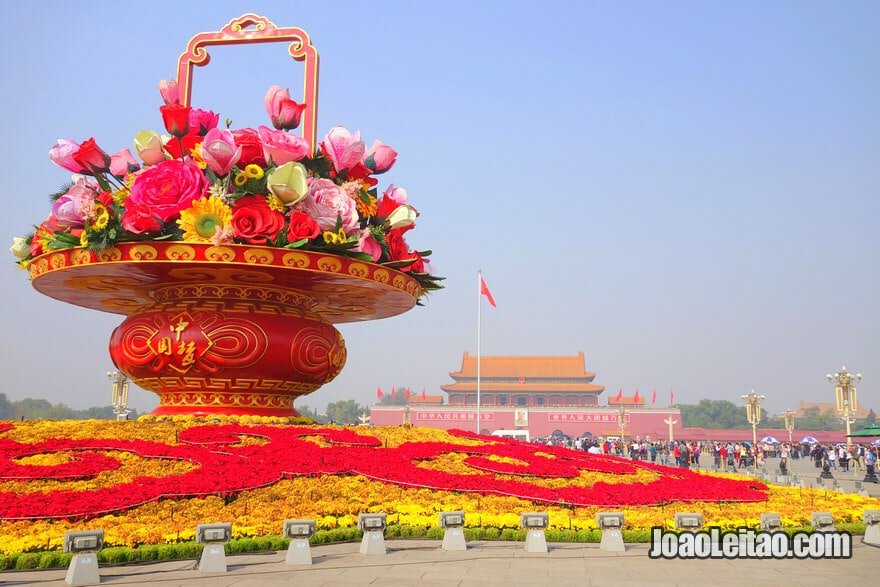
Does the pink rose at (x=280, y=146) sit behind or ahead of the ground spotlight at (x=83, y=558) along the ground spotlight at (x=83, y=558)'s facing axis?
ahead

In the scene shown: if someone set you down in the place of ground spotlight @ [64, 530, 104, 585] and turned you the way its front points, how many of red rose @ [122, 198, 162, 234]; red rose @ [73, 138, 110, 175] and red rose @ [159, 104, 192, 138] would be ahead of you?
3

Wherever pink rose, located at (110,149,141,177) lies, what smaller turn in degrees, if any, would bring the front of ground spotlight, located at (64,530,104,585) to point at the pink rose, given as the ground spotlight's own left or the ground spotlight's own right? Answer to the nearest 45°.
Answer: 0° — it already faces it

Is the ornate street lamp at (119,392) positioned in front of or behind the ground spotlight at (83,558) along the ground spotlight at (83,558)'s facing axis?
in front

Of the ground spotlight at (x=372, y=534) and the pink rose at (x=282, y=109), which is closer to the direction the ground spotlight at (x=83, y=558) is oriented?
the pink rose

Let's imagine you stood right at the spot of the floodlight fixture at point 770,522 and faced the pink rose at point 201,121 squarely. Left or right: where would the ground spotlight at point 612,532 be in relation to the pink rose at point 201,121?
left

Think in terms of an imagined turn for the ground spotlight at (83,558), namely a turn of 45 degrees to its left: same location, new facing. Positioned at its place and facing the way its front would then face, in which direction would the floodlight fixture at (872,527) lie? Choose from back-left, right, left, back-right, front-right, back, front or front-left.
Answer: back-right

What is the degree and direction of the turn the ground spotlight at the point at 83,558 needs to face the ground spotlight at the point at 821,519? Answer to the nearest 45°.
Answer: approximately 90° to its right

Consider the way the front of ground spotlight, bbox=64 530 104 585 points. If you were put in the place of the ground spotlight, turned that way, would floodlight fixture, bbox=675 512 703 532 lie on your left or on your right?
on your right

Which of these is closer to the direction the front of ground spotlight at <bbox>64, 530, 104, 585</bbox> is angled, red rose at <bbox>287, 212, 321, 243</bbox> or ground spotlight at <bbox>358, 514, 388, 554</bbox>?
the red rose

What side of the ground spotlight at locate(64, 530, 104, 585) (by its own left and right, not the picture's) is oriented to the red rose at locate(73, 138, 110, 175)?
front

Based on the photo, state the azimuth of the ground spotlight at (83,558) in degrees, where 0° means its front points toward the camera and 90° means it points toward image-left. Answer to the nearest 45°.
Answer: approximately 180°

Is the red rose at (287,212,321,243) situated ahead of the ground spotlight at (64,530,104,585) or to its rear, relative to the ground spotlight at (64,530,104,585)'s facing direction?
ahead

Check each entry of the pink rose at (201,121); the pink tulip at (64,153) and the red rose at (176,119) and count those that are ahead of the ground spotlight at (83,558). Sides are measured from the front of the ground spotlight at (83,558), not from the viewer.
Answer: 3
